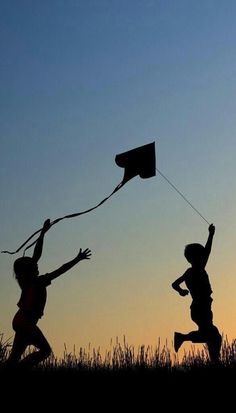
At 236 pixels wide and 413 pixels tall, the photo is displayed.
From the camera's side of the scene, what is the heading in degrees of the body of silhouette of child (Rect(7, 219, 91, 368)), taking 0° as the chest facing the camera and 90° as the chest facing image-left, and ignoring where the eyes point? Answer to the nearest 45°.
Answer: approximately 270°

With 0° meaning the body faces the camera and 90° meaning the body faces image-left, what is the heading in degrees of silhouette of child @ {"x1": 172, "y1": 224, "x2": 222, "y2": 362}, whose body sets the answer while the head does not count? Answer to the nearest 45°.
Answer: approximately 270°

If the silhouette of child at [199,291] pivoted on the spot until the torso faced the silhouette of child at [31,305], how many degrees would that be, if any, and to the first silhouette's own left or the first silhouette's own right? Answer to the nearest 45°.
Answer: approximately 135° to the first silhouette's own right

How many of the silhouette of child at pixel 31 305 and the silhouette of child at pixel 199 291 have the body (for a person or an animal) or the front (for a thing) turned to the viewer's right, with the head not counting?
2

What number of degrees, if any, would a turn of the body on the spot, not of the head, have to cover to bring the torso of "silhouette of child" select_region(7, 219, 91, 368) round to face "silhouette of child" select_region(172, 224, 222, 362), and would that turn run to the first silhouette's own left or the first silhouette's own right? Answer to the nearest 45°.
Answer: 0° — they already face them
